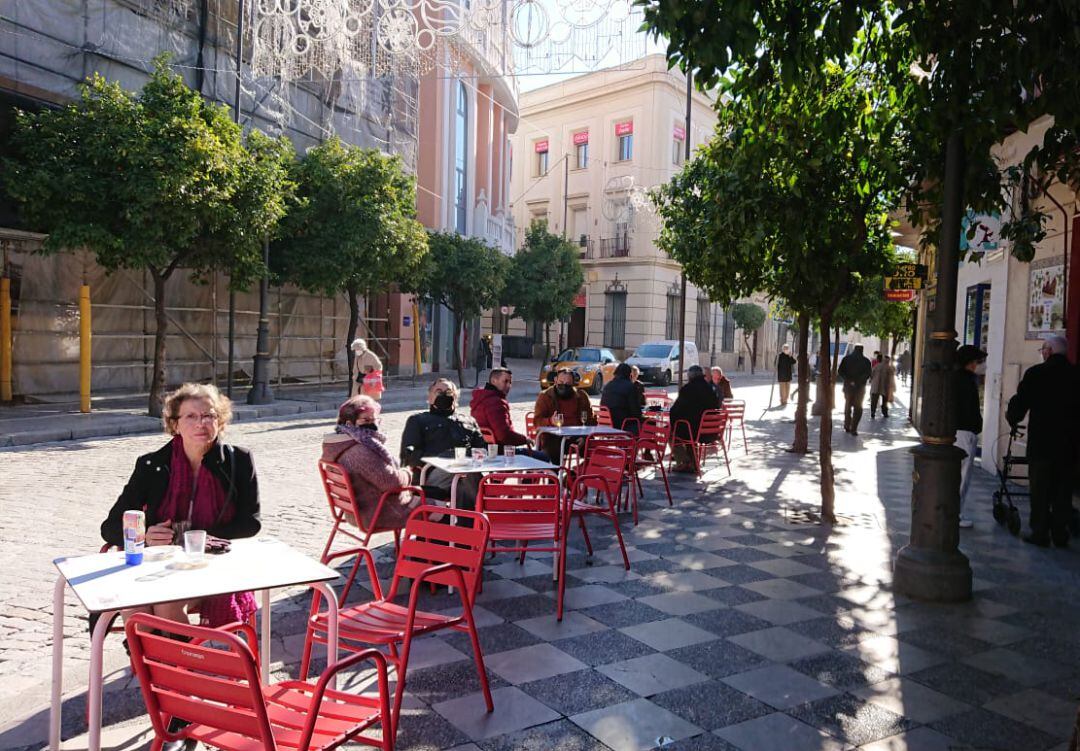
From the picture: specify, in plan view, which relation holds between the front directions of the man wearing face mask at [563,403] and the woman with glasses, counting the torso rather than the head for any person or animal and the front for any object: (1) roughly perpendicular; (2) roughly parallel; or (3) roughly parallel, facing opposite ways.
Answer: roughly parallel

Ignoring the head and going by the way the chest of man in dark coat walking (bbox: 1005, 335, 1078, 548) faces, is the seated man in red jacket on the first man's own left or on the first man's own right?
on the first man's own left

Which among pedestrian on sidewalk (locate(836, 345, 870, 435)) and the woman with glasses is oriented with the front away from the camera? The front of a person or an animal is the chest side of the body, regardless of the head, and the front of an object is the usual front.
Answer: the pedestrian on sidewalk

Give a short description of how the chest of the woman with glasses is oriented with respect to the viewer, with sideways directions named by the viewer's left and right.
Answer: facing the viewer

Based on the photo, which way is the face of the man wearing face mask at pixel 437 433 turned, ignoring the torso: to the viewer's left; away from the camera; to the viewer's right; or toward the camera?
toward the camera

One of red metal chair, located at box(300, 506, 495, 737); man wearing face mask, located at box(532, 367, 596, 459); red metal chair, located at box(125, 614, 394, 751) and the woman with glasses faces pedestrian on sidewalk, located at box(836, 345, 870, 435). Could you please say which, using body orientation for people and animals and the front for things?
red metal chair, located at box(125, 614, 394, 751)

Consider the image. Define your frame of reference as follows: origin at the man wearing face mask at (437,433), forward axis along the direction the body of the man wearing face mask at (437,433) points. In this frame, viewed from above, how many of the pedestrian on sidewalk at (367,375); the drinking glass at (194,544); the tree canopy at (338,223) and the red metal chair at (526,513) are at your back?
2

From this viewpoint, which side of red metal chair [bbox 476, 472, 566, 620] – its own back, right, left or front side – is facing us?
back

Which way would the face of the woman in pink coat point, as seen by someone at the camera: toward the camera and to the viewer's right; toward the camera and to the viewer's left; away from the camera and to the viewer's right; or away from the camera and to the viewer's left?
toward the camera and to the viewer's right

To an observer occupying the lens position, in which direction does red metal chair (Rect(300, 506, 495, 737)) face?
facing the viewer and to the left of the viewer

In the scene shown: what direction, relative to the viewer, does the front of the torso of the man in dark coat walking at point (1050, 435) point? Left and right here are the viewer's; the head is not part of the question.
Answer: facing away from the viewer and to the left of the viewer

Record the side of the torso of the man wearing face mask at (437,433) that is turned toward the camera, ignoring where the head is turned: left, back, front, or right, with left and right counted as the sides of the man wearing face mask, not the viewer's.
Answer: front

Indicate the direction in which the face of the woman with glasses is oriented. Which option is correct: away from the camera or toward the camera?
toward the camera
